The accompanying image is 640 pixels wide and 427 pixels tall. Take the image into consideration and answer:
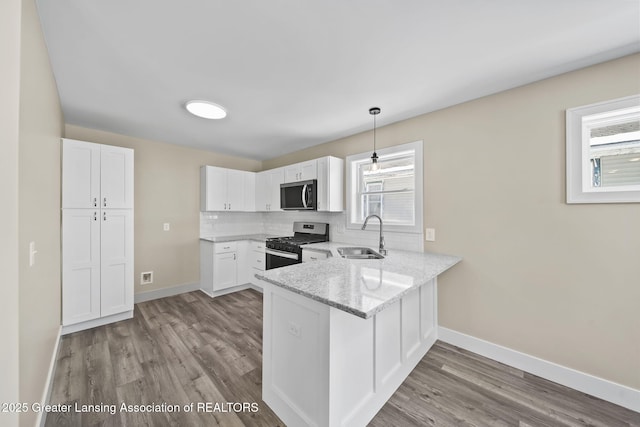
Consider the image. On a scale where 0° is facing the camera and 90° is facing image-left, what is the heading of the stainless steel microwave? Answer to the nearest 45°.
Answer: approximately 45°

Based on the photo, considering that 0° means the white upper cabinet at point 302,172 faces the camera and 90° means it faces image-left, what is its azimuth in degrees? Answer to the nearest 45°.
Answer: approximately 45°

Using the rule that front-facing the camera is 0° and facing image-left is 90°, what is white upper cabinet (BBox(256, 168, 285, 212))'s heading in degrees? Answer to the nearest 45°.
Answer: approximately 45°

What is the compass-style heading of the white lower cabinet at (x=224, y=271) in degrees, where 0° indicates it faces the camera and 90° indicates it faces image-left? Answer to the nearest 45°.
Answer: approximately 315°

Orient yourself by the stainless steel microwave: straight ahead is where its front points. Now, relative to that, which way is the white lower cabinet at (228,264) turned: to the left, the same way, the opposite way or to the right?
to the left

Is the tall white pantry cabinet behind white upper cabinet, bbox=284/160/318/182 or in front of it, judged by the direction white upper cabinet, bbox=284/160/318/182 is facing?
in front

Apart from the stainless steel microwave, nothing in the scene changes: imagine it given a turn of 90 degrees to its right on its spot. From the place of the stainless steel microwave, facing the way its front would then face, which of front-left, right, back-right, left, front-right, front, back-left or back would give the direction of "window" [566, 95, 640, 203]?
back

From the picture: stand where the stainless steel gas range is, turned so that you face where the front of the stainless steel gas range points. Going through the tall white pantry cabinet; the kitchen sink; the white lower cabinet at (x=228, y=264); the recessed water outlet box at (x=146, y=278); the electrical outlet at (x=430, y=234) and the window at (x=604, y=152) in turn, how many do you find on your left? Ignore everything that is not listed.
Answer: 3

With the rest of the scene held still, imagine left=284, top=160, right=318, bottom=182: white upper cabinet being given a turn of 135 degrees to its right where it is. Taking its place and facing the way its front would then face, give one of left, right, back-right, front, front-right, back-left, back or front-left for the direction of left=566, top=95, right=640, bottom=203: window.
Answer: back-right

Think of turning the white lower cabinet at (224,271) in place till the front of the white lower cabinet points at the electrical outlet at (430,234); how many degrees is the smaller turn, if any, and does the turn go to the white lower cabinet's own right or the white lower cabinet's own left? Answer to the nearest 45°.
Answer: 0° — it already faces it

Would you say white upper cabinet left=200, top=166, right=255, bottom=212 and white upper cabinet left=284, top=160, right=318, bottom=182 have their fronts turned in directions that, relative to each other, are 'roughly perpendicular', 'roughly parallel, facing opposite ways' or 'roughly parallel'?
roughly perpendicular

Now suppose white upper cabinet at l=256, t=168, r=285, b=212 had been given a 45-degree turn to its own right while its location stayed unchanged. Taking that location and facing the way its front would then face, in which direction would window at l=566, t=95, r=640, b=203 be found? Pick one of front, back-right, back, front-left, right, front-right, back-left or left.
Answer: back-left
